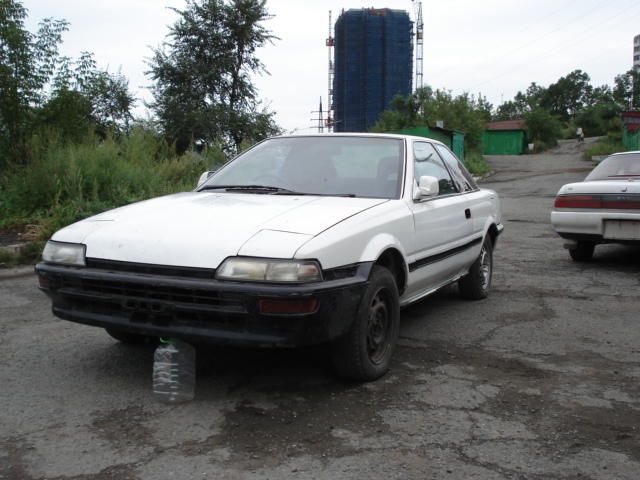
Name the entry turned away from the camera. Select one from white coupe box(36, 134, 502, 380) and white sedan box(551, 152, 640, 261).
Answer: white sedan box(551, 152, 640, 261)

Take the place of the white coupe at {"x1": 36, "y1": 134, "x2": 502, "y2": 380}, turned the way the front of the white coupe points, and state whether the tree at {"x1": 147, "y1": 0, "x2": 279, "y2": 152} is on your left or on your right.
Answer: on your right

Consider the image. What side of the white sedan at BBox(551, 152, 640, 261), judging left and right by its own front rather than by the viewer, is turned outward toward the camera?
back

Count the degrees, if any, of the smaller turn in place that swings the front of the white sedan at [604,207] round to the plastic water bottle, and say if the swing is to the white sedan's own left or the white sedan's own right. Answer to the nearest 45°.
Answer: approximately 180°

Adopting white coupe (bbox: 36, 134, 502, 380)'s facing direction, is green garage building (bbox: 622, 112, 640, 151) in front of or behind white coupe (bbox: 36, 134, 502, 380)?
behind

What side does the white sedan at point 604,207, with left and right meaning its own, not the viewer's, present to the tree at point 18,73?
left

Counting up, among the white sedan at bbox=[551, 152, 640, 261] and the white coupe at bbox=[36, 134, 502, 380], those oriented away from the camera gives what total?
1

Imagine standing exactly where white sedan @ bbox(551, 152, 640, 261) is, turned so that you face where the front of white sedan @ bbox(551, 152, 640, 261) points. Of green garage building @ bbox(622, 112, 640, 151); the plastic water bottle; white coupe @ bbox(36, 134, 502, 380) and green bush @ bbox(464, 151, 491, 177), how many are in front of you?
2

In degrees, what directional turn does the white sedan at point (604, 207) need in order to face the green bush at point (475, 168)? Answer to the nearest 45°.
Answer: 0° — it already faces it

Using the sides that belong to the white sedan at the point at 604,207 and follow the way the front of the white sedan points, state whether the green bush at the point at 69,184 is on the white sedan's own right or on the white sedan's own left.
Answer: on the white sedan's own left

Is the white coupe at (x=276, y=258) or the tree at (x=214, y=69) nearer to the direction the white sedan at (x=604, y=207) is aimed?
the tree

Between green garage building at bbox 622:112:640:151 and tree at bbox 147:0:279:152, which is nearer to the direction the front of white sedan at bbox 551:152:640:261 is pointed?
the green garage building

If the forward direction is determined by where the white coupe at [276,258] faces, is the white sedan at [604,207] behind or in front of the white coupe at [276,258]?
behind

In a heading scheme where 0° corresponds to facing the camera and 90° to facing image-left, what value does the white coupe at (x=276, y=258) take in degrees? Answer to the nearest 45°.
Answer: approximately 45°

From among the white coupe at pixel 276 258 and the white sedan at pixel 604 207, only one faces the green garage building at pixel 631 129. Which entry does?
the white sedan at pixel 604 207

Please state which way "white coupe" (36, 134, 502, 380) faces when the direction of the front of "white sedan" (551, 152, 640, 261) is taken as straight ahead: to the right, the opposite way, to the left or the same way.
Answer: the opposite way
